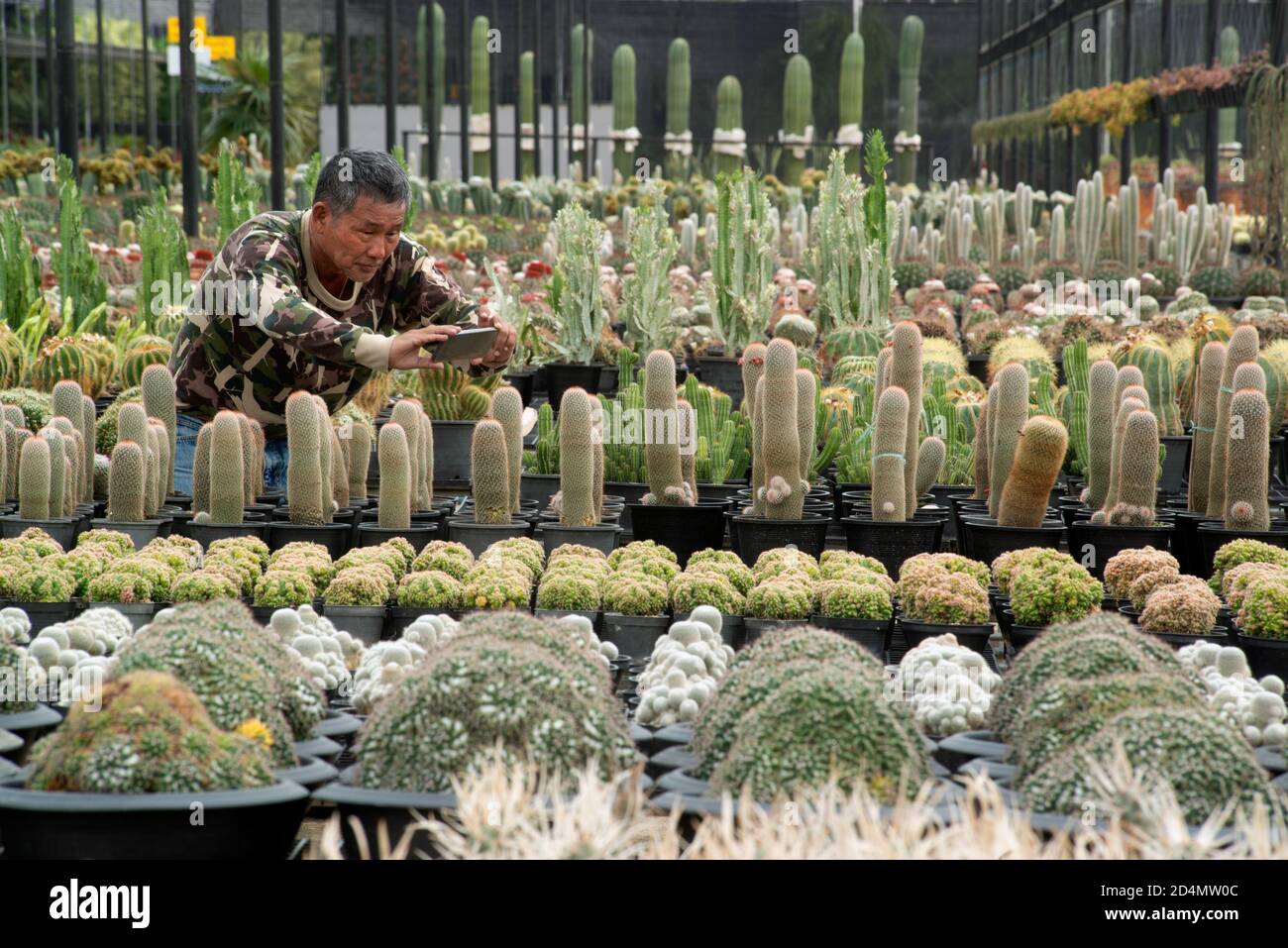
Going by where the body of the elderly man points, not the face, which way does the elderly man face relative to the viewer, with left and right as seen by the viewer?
facing the viewer and to the right of the viewer

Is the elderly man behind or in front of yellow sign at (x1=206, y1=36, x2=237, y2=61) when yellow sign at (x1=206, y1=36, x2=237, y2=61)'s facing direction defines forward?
in front

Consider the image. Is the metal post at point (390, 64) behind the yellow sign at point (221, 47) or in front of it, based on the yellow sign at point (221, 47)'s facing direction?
in front

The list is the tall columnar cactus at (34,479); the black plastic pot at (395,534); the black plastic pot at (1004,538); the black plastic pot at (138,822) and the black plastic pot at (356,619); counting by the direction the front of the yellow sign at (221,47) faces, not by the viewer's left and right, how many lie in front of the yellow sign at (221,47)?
5

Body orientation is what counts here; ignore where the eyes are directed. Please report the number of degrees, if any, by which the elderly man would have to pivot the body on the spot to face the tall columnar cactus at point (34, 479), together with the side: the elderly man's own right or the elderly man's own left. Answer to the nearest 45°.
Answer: approximately 180°

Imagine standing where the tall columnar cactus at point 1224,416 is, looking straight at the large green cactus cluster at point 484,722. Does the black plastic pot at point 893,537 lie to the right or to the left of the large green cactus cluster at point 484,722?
right

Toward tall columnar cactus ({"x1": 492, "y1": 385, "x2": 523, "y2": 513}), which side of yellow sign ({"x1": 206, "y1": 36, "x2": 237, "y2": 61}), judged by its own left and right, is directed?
front

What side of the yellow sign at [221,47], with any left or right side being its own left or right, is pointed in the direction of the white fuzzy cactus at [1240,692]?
front

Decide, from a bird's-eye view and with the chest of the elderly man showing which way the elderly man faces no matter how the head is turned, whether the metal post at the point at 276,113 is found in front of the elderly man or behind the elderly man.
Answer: behind

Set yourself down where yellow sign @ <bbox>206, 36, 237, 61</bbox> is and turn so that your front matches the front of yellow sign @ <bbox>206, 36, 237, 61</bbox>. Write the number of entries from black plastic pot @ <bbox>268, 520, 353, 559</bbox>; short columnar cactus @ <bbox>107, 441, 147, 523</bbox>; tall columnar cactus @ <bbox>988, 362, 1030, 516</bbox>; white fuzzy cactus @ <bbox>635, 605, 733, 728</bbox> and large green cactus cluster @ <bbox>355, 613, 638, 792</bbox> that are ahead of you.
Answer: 5

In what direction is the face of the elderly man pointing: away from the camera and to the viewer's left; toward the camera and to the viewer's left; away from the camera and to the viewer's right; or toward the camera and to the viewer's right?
toward the camera and to the viewer's right

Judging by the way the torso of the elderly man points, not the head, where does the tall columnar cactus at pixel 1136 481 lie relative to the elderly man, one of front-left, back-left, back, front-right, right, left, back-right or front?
front-left

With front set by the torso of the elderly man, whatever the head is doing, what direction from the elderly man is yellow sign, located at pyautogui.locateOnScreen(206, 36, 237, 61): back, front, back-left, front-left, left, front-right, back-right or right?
back-left

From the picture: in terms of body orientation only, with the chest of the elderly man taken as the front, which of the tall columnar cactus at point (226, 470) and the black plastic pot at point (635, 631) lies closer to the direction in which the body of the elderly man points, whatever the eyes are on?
the black plastic pot

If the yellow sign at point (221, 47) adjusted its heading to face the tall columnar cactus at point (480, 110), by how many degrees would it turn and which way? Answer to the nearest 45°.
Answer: approximately 45° to its left

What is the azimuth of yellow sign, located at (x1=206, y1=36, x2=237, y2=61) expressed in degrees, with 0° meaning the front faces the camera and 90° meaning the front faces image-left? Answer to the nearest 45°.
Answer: approximately 0°

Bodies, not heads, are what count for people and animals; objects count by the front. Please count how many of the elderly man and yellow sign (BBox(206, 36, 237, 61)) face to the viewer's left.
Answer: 0

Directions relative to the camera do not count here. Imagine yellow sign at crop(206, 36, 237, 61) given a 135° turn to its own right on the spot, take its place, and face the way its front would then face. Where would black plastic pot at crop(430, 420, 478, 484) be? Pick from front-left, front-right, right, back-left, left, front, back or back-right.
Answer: back-left
